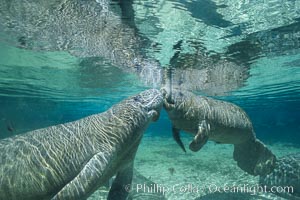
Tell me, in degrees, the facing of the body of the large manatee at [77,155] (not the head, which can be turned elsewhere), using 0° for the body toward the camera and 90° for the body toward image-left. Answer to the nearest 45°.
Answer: approximately 270°

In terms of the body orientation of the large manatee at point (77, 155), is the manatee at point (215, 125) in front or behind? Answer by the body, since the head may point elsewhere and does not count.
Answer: in front

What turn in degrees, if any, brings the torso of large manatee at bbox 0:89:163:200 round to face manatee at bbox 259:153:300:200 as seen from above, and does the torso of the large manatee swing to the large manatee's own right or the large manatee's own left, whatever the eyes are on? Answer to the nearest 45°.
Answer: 0° — it already faces it
